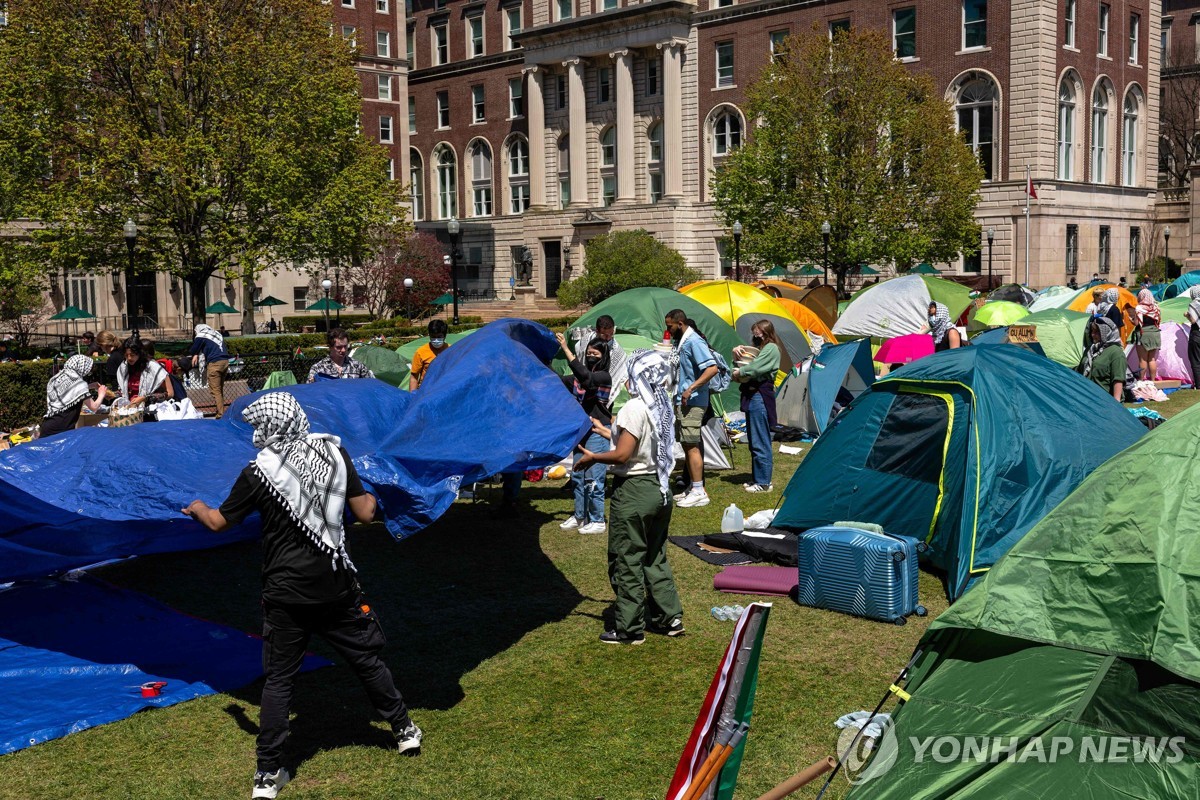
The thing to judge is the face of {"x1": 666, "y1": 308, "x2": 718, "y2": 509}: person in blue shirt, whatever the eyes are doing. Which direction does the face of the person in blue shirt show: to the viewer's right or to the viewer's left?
to the viewer's left

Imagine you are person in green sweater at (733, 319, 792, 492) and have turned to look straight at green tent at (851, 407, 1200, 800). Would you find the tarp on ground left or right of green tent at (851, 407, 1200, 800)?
right

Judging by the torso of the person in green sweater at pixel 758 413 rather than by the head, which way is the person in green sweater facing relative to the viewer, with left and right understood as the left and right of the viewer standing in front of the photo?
facing to the left of the viewer

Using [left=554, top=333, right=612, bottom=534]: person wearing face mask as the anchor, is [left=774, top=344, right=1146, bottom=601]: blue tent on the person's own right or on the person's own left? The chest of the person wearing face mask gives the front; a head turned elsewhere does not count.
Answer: on the person's own left

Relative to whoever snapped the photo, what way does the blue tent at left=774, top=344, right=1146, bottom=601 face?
facing the viewer and to the left of the viewer

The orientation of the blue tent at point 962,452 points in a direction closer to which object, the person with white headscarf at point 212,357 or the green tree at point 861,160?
the person with white headscarf

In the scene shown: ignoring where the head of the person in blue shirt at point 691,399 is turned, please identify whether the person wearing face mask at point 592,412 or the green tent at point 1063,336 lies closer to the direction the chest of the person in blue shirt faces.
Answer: the person wearing face mask

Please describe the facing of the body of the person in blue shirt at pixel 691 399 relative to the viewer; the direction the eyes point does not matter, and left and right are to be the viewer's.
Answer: facing to the left of the viewer

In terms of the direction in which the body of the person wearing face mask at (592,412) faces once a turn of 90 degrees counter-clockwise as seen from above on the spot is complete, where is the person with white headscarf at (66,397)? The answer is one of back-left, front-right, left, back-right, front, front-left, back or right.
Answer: back-right
